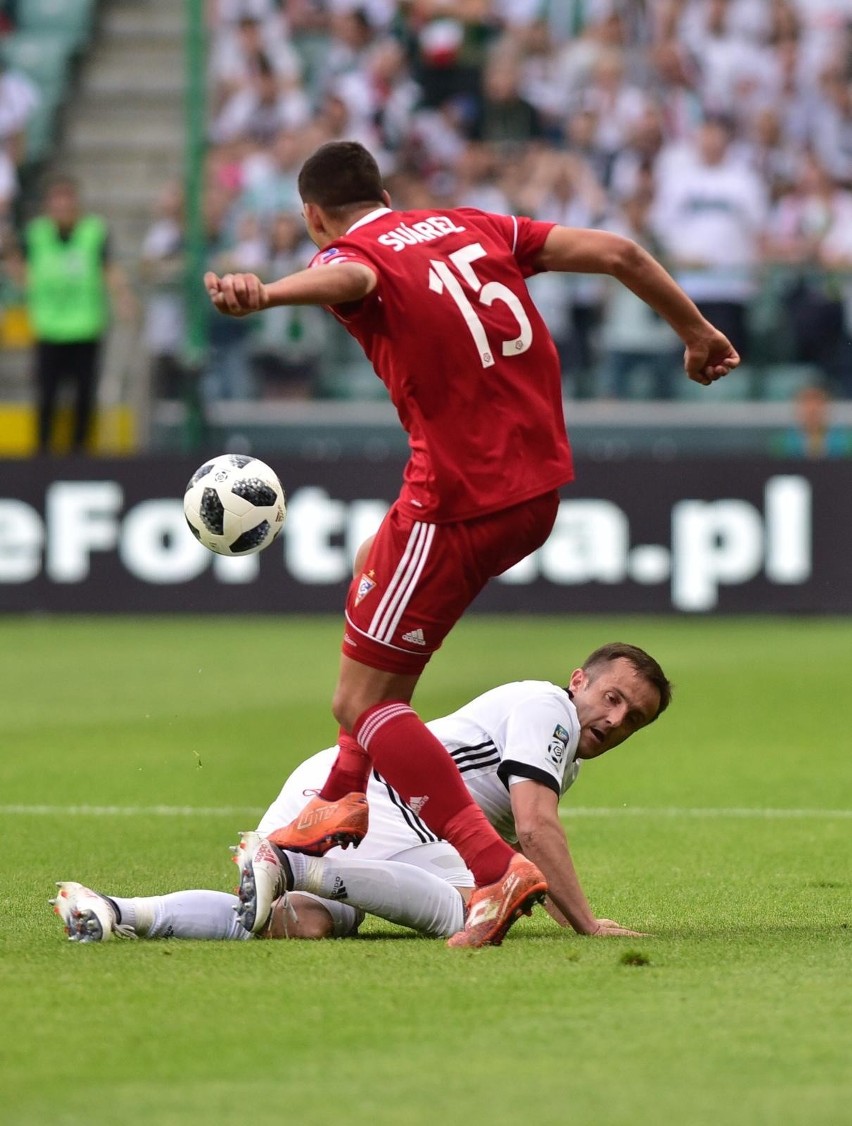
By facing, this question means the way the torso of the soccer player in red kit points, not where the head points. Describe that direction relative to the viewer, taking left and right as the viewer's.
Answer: facing away from the viewer and to the left of the viewer

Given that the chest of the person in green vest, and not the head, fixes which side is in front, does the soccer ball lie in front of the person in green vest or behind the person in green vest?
in front

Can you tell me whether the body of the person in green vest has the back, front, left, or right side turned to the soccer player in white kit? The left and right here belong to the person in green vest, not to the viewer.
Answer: front

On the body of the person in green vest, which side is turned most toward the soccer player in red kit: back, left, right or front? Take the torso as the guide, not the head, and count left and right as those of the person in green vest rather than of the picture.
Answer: front

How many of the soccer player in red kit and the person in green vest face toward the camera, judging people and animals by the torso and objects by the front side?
1

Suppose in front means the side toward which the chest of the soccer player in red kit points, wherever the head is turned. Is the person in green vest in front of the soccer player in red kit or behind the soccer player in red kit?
in front

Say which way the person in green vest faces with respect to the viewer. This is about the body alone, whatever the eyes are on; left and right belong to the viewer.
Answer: facing the viewer

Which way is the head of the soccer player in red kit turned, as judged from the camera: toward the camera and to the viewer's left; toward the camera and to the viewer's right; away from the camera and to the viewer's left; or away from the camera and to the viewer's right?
away from the camera and to the viewer's left
